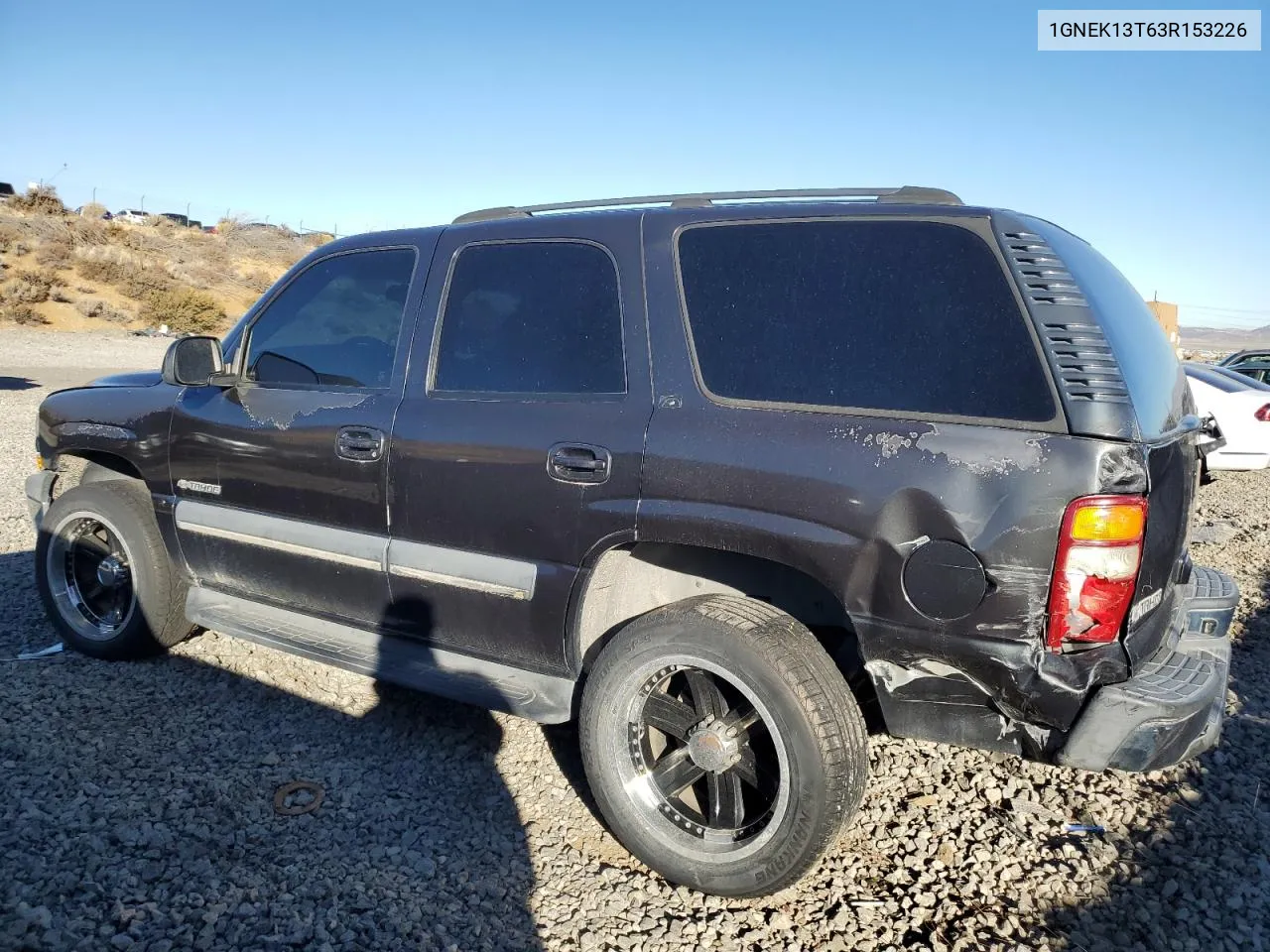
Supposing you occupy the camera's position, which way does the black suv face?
facing away from the viewer and to the left of the viewer

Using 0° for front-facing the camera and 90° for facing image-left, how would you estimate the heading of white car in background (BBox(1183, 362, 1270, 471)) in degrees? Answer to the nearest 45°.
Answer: approximately 135°

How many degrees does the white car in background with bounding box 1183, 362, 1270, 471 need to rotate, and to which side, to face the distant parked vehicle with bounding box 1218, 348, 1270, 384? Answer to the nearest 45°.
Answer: approximately 45° to its right

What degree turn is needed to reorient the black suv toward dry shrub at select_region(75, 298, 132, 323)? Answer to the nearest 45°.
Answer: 0° — it already faces it

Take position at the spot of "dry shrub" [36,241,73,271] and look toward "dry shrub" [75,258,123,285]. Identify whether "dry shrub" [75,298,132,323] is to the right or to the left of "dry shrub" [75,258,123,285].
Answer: right

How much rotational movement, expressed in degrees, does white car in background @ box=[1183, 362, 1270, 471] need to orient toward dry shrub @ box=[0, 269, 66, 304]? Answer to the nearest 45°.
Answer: approximately 45° to its left
